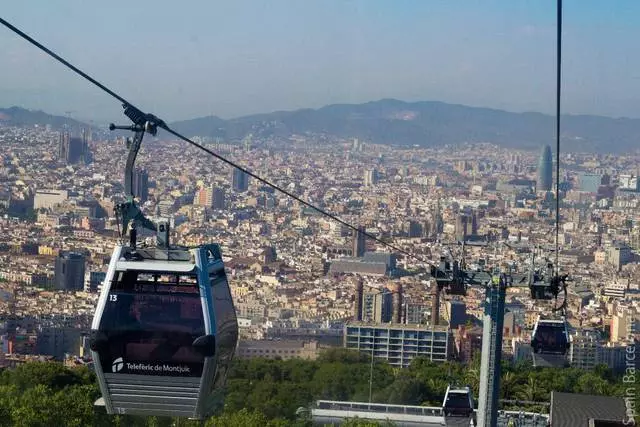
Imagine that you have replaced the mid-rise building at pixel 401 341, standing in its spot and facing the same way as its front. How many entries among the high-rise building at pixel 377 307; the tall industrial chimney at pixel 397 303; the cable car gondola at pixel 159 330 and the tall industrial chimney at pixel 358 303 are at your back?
3

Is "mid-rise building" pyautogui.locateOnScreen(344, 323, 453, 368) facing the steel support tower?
yes

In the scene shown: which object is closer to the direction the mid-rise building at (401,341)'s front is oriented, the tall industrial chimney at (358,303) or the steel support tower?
the steel support tower

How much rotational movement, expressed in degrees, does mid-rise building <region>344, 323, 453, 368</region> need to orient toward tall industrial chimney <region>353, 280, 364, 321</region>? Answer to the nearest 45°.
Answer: approximately 180°

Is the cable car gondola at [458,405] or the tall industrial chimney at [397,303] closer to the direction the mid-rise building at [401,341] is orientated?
the cable car gondola

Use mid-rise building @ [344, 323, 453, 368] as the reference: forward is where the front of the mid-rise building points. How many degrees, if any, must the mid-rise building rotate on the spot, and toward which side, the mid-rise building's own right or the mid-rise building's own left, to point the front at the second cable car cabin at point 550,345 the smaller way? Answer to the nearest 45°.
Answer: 0° — it already faces it

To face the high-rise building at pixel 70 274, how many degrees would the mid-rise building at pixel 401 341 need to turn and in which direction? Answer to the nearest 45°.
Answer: approximately 135° to its right

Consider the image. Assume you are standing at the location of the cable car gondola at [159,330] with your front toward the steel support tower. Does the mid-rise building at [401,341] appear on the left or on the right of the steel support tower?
left

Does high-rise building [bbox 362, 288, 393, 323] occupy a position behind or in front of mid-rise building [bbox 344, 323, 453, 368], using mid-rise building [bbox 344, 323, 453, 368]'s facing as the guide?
behind

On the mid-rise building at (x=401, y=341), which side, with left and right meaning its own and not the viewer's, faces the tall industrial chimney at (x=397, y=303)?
back

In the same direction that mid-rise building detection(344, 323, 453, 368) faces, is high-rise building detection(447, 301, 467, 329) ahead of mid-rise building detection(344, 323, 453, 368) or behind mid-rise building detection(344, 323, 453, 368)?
behind

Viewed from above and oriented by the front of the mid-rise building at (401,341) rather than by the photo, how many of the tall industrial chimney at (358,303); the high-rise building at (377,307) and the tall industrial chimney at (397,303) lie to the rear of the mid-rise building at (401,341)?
3

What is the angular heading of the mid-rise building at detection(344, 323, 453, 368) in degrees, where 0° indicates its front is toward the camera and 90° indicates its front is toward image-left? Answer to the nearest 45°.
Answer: approximately 0°

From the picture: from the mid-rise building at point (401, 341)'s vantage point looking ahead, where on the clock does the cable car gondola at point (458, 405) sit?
The cable car gondola is roughly at 12 o'clock from the mid-rise building.

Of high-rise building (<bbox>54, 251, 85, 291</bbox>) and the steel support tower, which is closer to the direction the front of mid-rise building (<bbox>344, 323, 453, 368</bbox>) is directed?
the steel support tower
